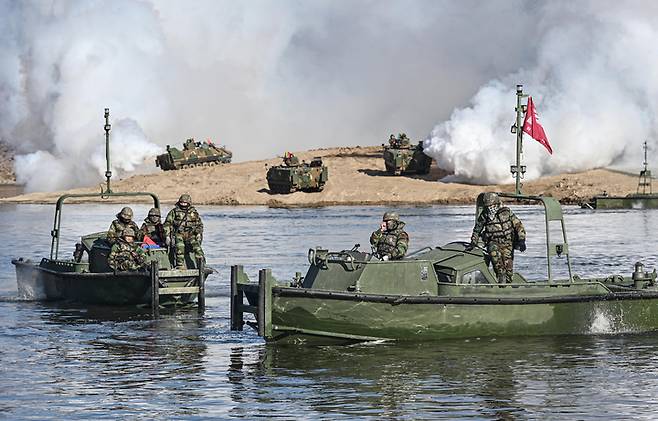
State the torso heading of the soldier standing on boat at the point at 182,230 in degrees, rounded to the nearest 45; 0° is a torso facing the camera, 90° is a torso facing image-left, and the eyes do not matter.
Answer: approximately 0°

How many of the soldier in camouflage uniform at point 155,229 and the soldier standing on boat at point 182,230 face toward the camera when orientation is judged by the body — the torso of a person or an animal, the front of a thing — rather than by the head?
2

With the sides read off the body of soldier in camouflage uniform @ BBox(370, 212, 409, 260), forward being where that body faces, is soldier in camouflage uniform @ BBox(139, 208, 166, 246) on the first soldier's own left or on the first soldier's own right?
on the first soldier's own right

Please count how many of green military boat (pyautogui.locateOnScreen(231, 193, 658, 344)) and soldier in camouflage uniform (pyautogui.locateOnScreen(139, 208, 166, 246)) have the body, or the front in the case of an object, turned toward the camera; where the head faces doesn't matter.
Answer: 1

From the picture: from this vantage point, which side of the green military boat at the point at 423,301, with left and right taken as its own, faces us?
left

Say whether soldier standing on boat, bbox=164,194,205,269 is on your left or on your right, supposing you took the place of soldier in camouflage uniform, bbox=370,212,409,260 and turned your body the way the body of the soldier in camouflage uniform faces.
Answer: on your right

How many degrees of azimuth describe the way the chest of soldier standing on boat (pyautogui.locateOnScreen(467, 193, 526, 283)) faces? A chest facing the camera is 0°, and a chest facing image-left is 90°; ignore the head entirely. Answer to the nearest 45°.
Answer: approximately 45°

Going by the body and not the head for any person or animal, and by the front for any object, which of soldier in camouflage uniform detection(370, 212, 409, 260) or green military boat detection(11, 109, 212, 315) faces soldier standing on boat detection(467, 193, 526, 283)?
the green military boat

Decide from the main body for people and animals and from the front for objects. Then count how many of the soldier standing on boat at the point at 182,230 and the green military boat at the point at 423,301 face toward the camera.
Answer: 1

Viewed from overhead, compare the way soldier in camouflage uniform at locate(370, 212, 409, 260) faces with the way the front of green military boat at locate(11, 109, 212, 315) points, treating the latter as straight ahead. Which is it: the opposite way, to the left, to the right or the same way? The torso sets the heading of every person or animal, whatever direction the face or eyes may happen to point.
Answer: to the right
